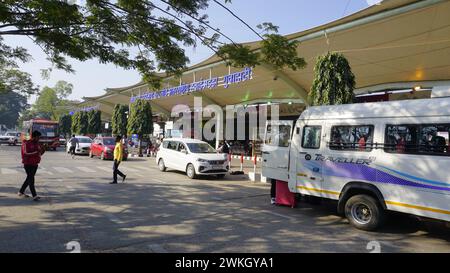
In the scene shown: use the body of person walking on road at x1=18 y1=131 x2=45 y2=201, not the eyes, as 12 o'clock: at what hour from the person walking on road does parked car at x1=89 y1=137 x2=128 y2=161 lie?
The parked car is roughly at 8 o'clock from the person walking on road.
